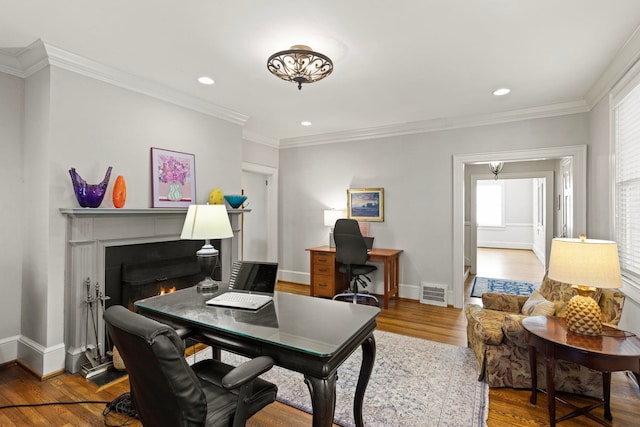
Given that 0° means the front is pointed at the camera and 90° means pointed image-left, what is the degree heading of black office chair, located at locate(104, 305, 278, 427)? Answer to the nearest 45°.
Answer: approximately 225°

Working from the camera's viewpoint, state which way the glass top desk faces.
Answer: facing the viewer and to the left of the viewer

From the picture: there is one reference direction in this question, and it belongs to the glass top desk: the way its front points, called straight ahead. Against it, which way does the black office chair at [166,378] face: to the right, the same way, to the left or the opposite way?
the opposite way

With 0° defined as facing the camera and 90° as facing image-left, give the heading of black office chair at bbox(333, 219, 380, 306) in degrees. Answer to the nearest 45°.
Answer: approximately 225°

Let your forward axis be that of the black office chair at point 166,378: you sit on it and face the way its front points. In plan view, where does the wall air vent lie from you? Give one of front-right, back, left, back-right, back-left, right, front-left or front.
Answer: front

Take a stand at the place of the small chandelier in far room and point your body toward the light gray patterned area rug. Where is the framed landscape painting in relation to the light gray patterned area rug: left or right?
right

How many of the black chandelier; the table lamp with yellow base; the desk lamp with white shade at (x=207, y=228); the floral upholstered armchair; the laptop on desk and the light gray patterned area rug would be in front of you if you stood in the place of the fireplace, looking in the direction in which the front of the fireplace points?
6

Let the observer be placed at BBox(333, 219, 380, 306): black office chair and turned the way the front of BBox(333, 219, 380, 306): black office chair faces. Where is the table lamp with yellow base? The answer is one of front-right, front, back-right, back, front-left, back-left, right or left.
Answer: right

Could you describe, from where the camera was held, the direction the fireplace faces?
facing the viewer and to the right of the viewer

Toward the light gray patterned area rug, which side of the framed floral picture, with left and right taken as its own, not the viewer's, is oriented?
front

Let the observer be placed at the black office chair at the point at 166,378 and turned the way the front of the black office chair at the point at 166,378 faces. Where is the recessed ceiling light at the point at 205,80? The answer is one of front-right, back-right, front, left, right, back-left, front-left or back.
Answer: front-left

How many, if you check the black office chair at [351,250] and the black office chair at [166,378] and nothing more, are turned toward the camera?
0

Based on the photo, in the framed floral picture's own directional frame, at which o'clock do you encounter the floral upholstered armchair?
The floral upholstered armchair is roughly at 12 o'clock from the framed floral picture.

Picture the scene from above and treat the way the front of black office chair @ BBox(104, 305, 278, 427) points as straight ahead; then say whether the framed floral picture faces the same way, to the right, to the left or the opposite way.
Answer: to the right

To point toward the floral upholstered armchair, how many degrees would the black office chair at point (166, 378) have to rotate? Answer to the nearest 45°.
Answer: approximately 45° to its right

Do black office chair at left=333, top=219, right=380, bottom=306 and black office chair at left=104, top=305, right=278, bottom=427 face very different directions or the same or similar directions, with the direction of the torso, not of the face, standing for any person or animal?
same or similar directions

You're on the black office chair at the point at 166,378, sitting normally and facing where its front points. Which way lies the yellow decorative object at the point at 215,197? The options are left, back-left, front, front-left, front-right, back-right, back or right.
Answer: front-left

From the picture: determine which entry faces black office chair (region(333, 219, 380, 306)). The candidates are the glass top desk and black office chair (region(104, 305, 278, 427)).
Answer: black office chair (region(104, 305, 278, 427))

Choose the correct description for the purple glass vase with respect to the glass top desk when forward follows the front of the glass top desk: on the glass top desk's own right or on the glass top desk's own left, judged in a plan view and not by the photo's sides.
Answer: on the glass top desk's own right

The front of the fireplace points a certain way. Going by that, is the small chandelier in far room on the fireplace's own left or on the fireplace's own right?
on the fireplace's own left

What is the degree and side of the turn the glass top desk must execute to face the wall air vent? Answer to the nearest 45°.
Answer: approximately 180°
